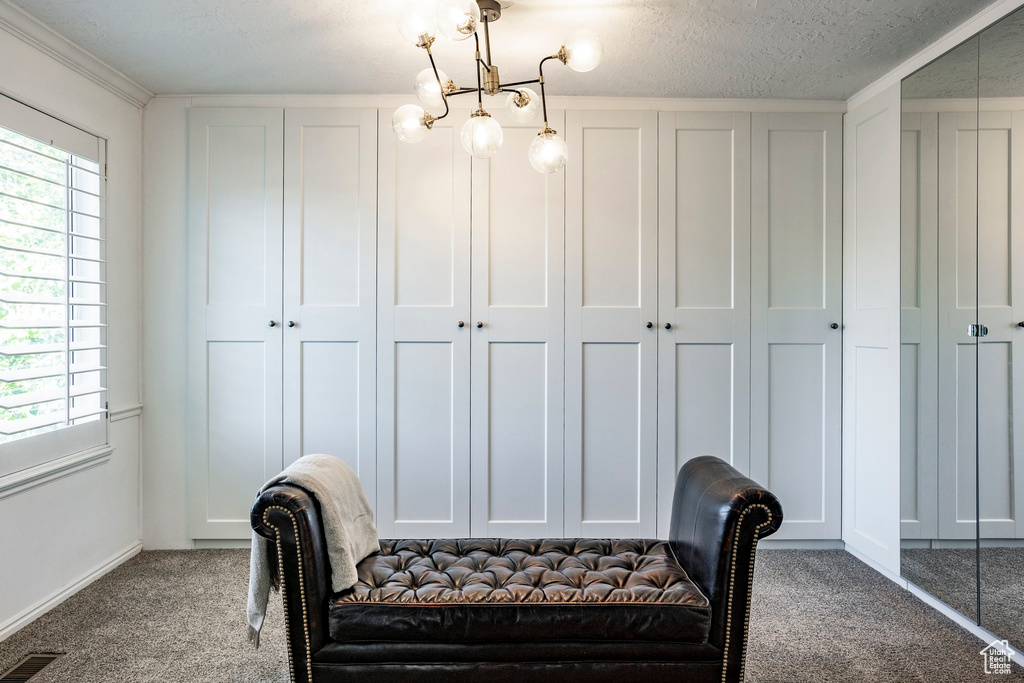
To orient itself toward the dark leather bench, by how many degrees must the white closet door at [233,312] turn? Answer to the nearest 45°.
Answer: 0° — it already faces it

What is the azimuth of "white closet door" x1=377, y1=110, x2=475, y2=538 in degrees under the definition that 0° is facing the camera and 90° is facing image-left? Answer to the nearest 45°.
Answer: approximately 0°

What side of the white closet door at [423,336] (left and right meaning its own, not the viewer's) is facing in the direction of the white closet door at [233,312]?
right

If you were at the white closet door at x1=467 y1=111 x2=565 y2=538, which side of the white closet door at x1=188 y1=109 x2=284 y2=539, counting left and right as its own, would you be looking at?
left

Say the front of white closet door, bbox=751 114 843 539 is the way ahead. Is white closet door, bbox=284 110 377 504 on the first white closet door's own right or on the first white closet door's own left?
on the first white closet door's own right

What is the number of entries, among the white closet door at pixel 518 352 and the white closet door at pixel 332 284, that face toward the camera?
2

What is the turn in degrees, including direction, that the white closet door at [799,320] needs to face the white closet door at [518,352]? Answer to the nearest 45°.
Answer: approximately 45° to its right
